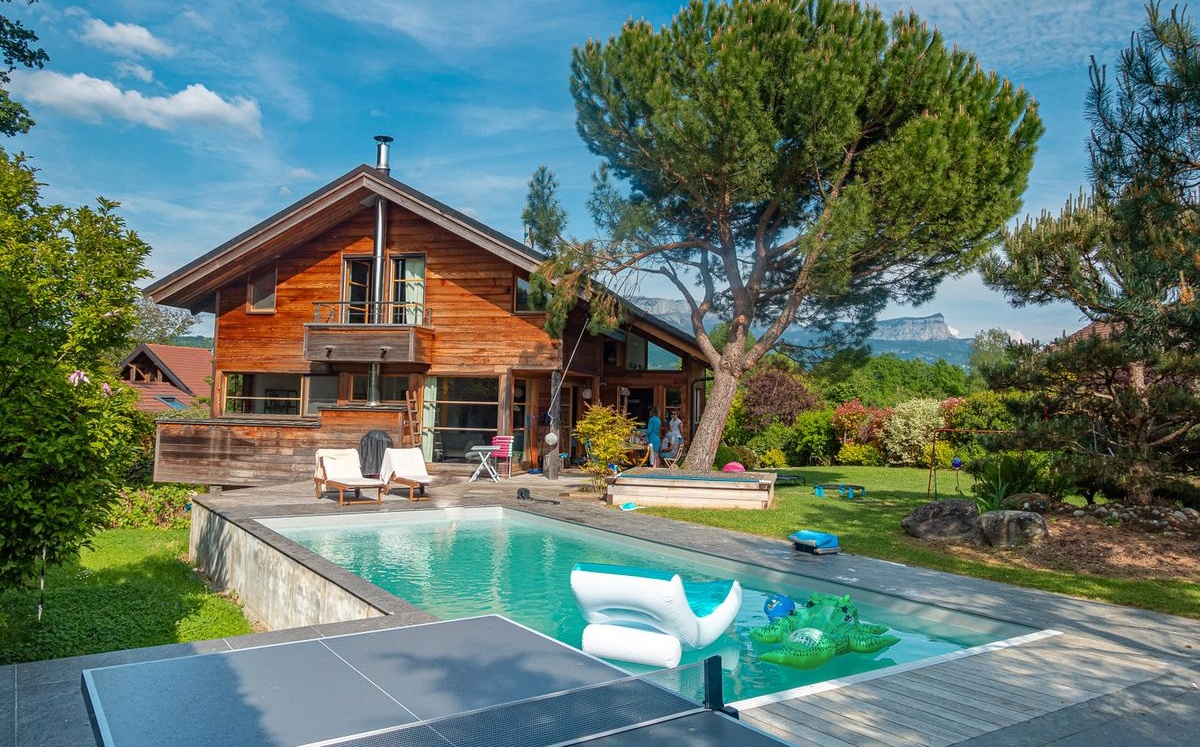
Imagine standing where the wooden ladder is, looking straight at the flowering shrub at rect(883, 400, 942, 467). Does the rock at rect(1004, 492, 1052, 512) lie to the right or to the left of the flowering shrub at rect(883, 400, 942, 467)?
right

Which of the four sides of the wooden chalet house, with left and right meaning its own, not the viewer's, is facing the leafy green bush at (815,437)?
left

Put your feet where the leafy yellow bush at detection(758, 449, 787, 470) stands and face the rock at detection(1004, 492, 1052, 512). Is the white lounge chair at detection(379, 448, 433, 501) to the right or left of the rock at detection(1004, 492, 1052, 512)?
right

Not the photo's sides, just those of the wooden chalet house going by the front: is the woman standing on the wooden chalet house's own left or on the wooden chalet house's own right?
on the wooden chalet house's own left

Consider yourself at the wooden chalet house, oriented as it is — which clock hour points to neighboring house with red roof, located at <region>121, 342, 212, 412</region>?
The neighboring house with red roof is roughly at 5 o'clock from the wooden chalet house.

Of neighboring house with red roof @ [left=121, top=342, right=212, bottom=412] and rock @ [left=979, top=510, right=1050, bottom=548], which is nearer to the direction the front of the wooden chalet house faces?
the rock

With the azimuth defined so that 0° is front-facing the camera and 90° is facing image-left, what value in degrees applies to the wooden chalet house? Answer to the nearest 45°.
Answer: approximately 0°

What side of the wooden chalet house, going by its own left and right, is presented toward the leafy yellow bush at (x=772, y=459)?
left

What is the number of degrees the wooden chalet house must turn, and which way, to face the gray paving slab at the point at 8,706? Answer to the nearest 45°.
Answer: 0° — it already faces it

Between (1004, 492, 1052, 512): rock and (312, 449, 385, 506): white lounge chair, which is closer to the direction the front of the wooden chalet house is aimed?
the white lounge chair

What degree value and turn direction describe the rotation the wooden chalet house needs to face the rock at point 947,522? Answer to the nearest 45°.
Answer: approximately 45° to its left

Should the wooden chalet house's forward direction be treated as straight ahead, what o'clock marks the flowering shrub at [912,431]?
The flowering shrub is roughly at 9 o'clock from the wooden chalet house.
